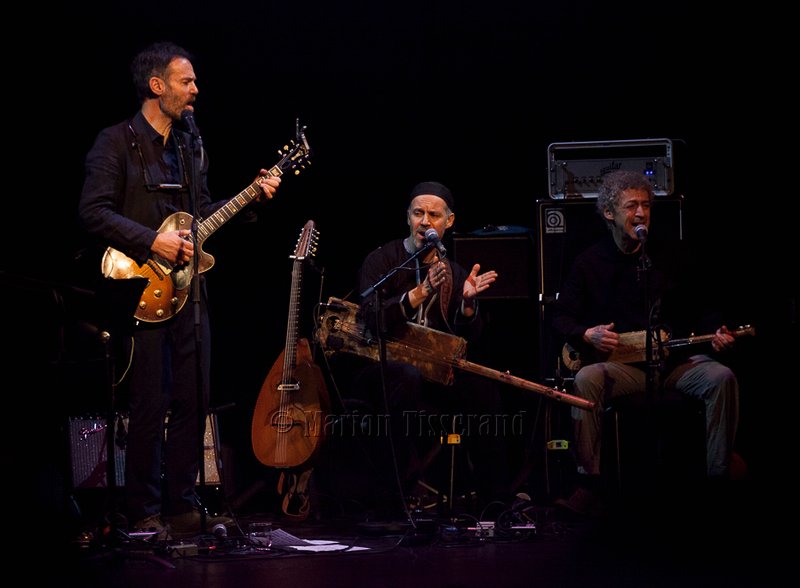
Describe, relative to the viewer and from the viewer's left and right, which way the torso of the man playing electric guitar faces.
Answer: facing the viewer and to the right of the viewer

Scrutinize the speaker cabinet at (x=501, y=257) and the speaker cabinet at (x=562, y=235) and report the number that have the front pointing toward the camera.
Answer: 2

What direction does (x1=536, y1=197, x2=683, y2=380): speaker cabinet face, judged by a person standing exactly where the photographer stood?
facing the viewer

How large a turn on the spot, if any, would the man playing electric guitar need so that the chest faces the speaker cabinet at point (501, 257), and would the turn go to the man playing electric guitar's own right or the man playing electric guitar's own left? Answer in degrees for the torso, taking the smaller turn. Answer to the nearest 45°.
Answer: approximately 90° to the man playing electric guitar's own left

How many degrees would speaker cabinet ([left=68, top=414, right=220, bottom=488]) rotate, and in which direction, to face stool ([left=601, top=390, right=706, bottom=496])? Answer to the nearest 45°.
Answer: approximately 90° to its left

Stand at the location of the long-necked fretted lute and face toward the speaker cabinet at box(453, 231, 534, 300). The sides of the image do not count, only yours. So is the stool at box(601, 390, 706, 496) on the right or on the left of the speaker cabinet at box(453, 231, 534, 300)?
right

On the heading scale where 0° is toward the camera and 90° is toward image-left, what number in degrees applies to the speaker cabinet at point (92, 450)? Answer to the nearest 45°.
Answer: approximately 0°
